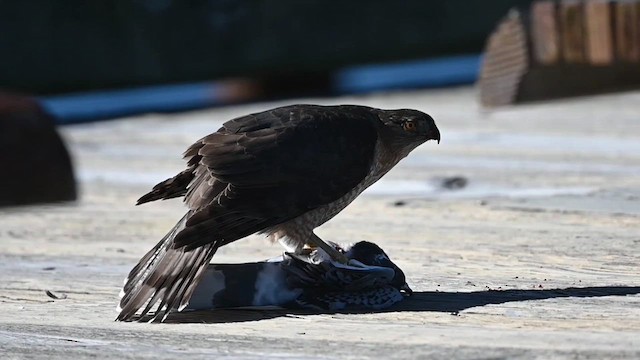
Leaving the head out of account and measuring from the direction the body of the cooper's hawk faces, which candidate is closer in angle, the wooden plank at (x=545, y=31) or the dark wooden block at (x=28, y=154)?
the wooden plank

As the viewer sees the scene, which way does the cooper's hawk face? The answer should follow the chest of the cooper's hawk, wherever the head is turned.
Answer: to the viewer's right
